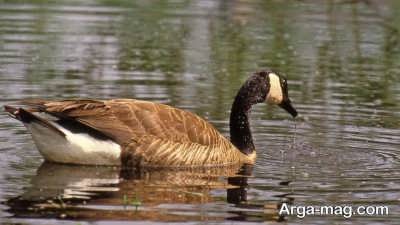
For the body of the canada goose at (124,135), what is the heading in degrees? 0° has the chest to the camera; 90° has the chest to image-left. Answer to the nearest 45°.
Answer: approximately 270°
